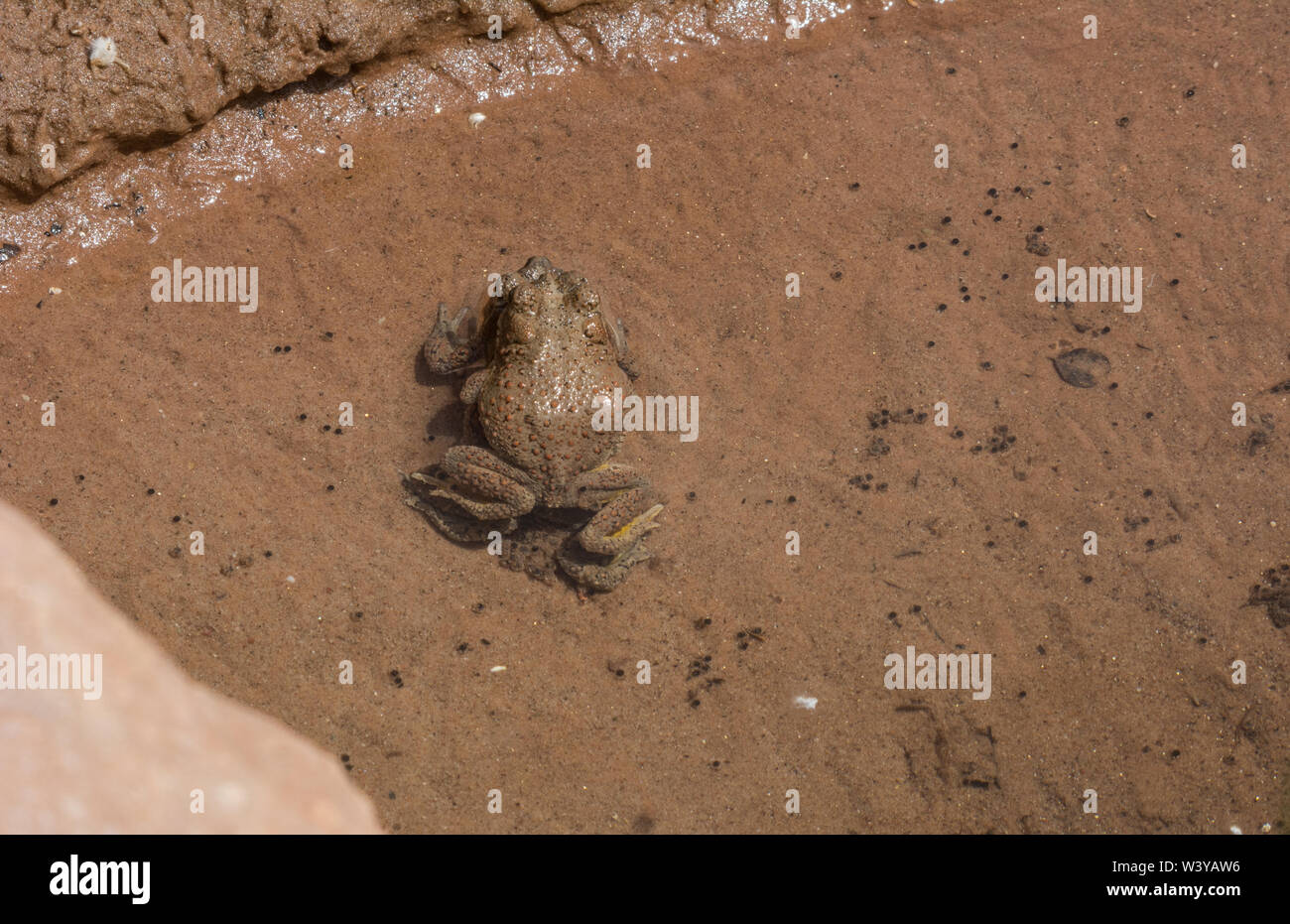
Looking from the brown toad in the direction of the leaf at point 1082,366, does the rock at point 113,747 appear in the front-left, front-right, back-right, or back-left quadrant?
back-right

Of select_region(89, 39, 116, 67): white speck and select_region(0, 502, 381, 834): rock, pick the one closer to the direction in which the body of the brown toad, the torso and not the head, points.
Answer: the white speck

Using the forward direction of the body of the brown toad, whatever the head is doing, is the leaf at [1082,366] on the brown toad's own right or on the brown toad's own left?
on the brown toad's own right

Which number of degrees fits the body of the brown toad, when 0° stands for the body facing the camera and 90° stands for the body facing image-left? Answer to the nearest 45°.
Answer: approximately 180°

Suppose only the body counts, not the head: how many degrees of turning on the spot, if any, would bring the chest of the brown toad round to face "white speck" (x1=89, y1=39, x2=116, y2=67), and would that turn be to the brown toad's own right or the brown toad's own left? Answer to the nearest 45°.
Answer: approximately 90° to the brown toad's own left
